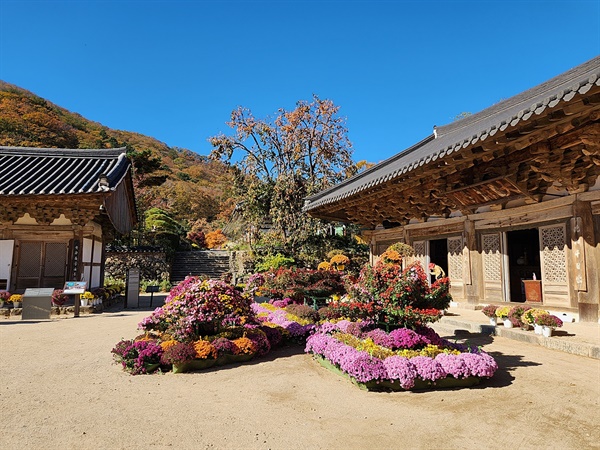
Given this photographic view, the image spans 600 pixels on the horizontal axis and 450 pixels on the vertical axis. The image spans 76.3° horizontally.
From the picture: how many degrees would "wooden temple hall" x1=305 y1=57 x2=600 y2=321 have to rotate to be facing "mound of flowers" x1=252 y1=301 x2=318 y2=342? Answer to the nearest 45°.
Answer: approximately 45° to its right

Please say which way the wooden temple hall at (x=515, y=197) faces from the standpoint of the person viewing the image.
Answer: facing the viewer and to the left of the viewer

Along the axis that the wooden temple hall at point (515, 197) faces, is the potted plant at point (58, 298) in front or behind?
in front

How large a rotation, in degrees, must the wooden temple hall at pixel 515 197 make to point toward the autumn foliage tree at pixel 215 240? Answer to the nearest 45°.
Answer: approximately 90° to its right

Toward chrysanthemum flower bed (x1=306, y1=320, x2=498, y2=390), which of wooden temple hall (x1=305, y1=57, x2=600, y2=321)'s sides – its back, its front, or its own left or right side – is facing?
front

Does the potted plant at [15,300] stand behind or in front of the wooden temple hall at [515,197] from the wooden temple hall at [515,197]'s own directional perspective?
in front

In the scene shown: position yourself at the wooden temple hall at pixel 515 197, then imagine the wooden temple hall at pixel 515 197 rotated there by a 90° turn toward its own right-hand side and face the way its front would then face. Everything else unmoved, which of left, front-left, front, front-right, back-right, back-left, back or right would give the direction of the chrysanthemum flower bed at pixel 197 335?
left
